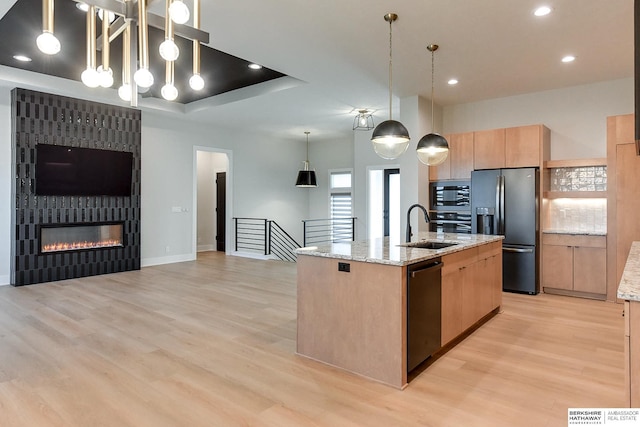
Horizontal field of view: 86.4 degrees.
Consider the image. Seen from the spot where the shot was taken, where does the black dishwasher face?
facing the viewer and to the right of the viewer

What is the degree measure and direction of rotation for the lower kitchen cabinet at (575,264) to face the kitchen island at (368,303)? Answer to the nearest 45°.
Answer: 0° — it already faces it

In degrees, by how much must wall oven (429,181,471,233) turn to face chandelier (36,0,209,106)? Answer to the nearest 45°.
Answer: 0° — it already faces it

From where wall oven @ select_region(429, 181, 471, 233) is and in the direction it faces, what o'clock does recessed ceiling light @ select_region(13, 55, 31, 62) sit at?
The recessed ceiling light is roughly at 2 o'clock from the wall oven.

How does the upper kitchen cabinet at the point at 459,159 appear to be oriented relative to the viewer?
toward the camera

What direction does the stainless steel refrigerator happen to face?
toward the camera

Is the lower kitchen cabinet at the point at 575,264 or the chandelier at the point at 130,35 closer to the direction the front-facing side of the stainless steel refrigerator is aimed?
the chandelier

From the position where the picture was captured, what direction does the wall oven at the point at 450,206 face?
facing the viewer

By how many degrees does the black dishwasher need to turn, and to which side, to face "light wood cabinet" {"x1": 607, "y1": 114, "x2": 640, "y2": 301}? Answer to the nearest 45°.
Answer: approximately 90° to its left

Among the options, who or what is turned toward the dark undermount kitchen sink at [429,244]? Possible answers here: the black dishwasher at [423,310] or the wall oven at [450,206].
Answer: the wall oven

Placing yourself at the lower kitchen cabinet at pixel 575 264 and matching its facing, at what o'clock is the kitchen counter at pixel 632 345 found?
The kitchen counter is roughly at 12 o'clock from the lower kitchen cabinet.

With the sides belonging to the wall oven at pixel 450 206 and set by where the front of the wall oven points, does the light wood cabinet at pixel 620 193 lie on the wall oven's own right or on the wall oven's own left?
on the wall oven's own left

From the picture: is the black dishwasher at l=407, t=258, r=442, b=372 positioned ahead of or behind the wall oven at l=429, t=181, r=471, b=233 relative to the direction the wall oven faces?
ahead

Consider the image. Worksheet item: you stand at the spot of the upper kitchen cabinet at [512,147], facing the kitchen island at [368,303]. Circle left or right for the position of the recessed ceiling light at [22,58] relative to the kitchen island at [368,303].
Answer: right
